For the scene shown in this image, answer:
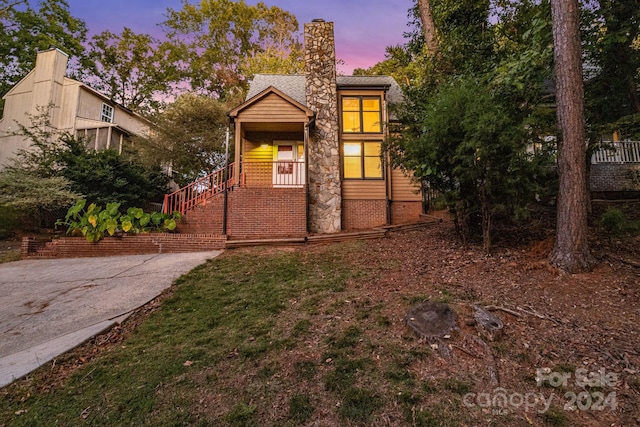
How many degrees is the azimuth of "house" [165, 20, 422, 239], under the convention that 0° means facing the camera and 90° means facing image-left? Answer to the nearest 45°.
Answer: approximately 0°

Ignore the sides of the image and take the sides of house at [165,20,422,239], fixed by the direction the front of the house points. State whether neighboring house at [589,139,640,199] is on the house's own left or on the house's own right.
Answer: on the house's own left

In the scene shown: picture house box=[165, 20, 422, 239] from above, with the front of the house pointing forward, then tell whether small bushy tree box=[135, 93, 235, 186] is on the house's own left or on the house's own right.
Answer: on the house's own right

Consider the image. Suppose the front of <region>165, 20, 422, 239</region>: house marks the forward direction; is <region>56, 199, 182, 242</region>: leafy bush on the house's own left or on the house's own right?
on the house's own right

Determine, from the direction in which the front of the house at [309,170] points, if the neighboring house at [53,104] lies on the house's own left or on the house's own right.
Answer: on the house's own right

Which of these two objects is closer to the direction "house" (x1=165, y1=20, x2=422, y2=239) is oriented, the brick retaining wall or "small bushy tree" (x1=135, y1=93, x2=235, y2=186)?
the brick retaining wall

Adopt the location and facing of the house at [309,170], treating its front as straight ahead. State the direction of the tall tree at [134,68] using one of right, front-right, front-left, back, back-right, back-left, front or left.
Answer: back-right
